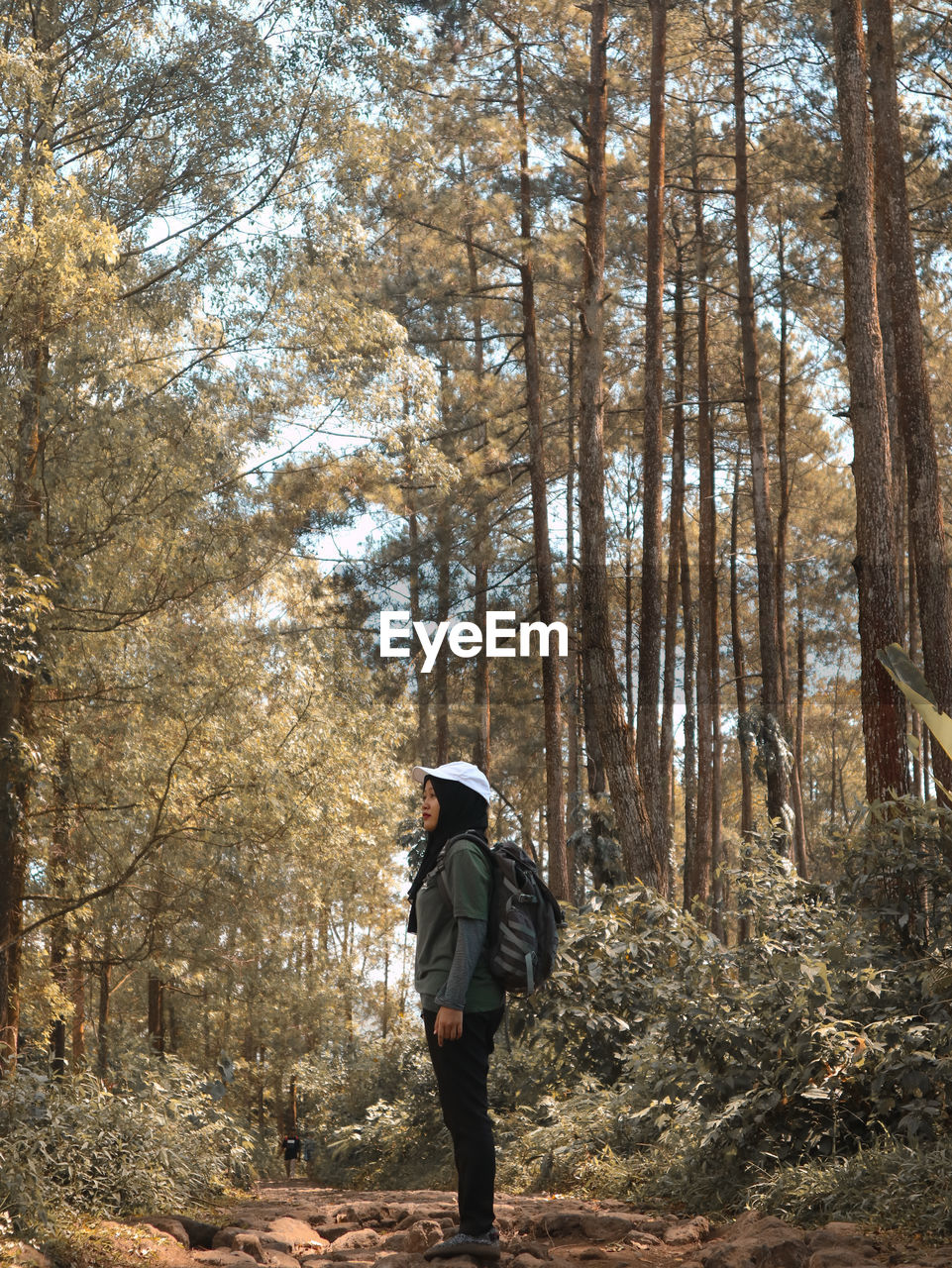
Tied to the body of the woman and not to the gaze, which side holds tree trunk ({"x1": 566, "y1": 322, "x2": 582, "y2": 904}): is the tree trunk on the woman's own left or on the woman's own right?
on the woman's own right

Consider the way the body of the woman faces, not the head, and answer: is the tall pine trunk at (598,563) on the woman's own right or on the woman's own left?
on the woman's own right

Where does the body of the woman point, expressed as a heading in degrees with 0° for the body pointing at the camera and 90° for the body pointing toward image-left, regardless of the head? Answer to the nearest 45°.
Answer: approximately 90°

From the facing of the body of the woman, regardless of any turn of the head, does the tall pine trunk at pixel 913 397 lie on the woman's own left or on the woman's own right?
on the woman's own right

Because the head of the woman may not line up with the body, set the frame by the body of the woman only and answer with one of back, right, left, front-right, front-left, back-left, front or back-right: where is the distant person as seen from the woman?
right

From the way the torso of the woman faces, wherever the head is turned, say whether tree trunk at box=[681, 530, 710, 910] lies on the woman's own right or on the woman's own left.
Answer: on the woman's own right

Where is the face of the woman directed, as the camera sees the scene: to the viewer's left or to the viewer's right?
to the viewer's left

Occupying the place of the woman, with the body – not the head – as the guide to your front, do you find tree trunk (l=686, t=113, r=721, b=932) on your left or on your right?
on your right

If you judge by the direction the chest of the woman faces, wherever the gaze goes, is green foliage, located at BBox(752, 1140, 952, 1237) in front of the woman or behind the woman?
behind

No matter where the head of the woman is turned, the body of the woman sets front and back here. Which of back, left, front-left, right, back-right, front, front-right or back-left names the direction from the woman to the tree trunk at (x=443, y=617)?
right
